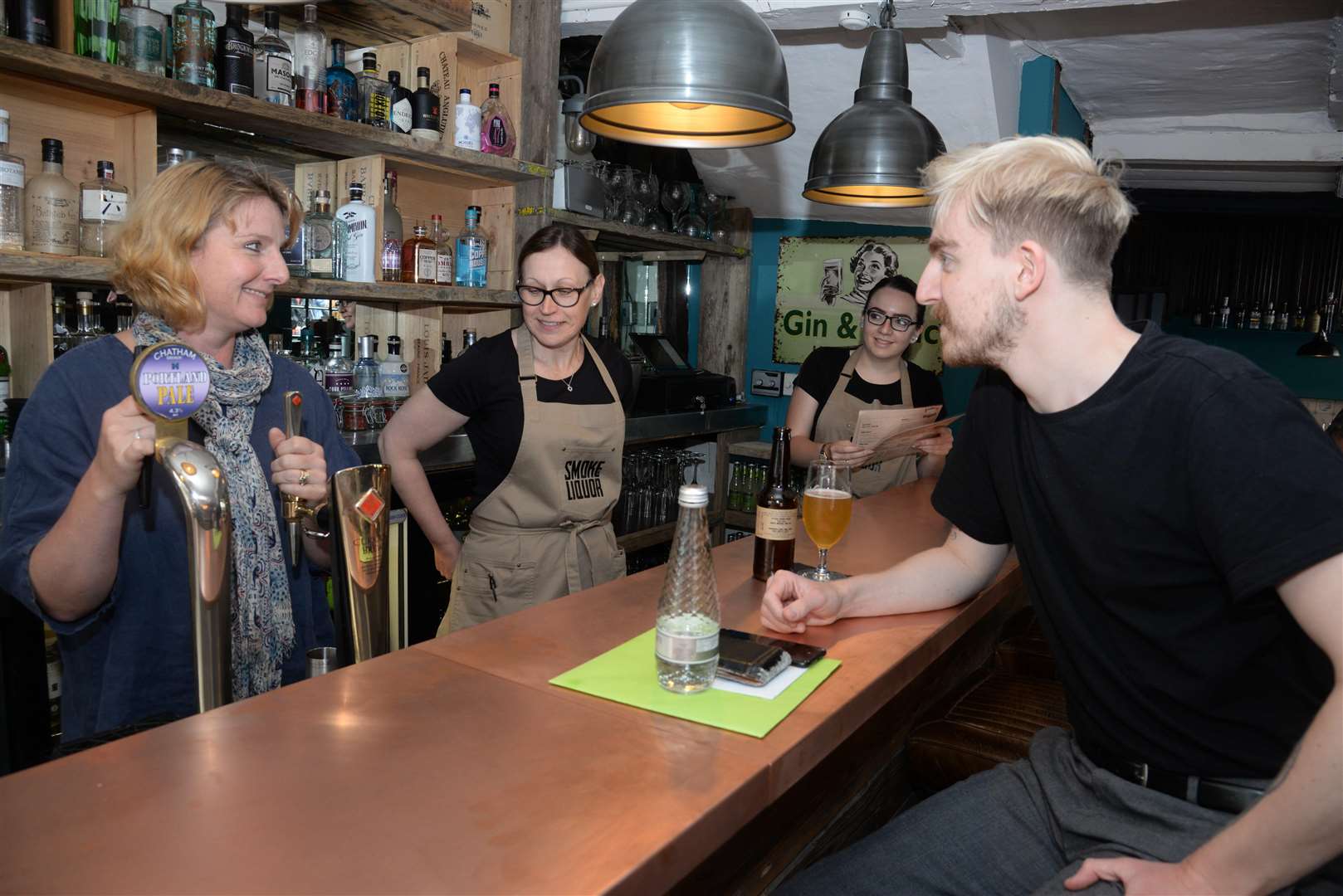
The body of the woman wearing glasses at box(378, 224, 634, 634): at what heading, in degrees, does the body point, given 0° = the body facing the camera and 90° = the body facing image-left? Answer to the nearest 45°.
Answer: approximately 315°

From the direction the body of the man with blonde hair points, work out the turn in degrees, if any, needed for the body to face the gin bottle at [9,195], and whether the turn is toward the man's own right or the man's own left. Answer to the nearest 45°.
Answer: approximately 45° to the man's own right

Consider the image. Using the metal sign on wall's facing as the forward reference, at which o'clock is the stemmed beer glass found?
The stemmed beer glass is roughly at 12 o'clock from the metal sign on wall.

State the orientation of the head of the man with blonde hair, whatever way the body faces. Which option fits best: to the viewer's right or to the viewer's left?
to the viewer's left

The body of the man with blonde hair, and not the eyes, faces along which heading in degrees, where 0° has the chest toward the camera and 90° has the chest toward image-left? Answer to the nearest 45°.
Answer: approximately 45°

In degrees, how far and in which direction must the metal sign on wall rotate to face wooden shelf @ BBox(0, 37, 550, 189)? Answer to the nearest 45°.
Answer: approximately 45° to its right

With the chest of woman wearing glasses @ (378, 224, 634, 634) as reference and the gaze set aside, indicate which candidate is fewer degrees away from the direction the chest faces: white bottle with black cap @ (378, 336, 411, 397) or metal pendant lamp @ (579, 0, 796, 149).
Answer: the metal pendant lamp
